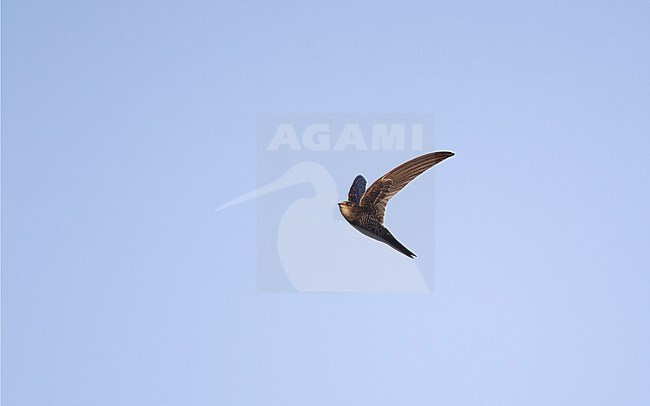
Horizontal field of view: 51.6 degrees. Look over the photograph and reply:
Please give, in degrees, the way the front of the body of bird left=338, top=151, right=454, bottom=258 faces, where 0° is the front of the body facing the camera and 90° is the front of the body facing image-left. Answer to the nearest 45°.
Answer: approximately 90°
